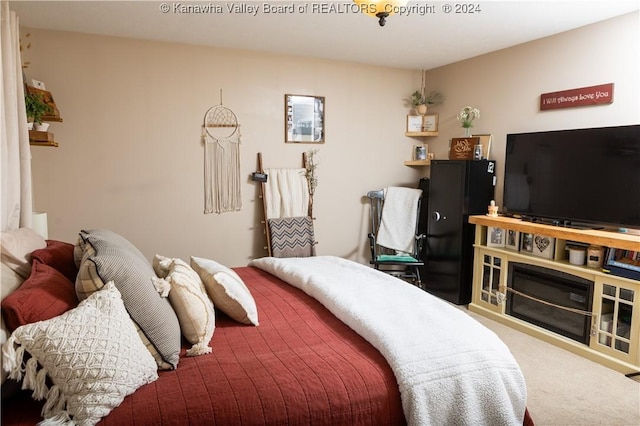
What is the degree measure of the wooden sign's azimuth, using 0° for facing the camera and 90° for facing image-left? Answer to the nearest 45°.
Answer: approximately 45°

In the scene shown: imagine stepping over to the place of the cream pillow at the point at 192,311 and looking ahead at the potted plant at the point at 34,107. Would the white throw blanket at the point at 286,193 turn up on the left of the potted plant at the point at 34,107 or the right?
right

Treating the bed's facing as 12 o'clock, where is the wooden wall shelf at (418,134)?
The wooden wall shelf is roughly at 10 o'clock from the bed.

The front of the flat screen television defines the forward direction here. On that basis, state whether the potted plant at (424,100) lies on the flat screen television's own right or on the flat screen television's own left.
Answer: on the flat screen television's own right

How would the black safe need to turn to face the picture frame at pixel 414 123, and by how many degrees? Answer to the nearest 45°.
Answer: approximately 90° to its right

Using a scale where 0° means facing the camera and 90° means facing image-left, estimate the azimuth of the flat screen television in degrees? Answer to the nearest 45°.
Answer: approximately 45°

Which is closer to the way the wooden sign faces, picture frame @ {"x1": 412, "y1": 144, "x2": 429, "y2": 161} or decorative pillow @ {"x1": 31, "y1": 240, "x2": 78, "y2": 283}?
the decorative pillow

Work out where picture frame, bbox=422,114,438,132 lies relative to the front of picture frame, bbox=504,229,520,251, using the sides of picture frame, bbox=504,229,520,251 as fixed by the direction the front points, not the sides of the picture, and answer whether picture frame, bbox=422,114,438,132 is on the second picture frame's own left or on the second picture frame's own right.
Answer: on the second picture frame's own right

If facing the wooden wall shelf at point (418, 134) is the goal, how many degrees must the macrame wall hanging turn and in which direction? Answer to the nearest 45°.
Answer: approximately 90° to its left

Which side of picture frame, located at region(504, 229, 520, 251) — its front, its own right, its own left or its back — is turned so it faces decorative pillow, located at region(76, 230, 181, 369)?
front

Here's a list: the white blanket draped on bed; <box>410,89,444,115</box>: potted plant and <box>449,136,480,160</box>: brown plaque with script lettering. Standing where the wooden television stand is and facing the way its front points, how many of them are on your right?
2

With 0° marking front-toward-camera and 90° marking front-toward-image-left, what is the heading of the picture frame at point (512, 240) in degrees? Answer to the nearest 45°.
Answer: approximately 45°

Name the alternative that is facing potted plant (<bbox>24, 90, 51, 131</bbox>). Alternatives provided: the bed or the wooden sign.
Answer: the wooden sign

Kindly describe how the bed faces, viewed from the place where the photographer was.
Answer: facing to the right of the viewer
